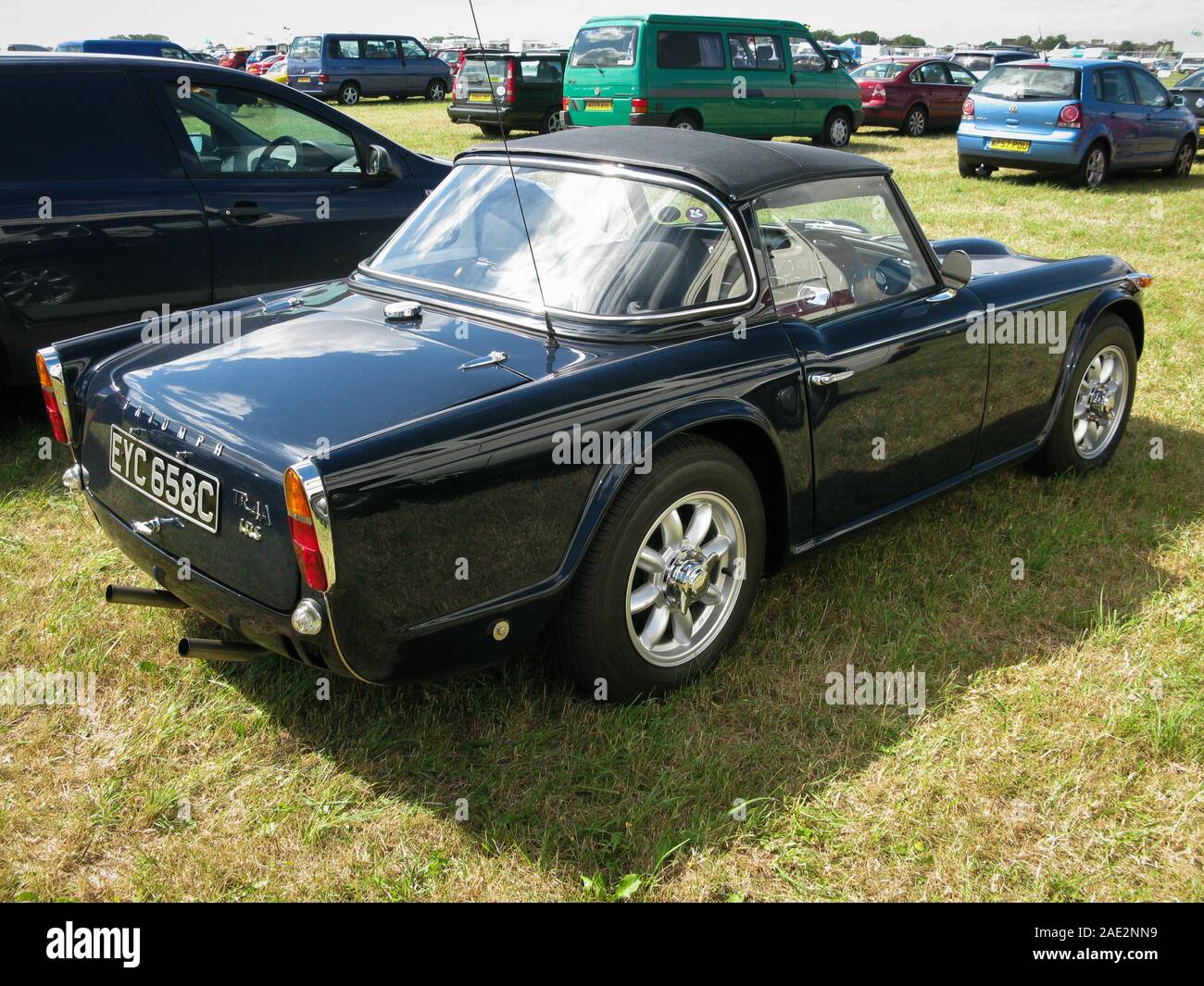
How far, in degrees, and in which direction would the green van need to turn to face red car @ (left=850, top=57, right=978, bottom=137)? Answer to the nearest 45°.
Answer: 0° — it already faces it

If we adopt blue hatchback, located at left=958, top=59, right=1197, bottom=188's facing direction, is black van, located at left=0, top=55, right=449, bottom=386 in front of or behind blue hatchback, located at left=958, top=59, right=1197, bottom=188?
behind

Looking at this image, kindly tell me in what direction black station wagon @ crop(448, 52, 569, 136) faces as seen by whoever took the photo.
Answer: facing away from the viewer and to the right of the viewer

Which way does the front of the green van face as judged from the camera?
facing away from the viewer and to the right of the viewer

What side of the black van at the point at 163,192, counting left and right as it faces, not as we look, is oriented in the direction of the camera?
right

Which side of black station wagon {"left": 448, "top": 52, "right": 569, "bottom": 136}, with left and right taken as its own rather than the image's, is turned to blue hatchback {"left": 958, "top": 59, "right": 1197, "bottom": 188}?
right

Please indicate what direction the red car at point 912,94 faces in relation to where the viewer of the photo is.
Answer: facing away from the viewer and to the right of the viewer

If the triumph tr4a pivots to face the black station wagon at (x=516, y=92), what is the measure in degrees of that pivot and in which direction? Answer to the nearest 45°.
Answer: approximately 45° to its left

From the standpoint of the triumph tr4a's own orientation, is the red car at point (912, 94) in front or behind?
in front

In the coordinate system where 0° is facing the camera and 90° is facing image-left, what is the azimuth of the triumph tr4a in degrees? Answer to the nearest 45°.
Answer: approximately 225°

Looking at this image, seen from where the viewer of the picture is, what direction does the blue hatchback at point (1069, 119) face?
facing away from the viewer and to the right of the viewer

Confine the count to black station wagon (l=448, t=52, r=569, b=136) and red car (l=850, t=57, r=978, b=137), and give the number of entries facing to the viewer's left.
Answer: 0
